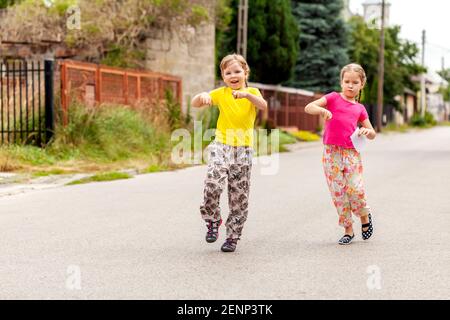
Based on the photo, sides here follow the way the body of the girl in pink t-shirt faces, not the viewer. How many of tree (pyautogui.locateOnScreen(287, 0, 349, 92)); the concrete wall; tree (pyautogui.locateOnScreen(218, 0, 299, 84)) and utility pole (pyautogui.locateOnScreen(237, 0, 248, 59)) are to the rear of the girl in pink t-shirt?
4

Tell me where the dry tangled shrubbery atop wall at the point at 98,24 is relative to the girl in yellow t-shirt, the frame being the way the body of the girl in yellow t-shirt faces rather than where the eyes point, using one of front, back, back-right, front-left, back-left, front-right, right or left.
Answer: back

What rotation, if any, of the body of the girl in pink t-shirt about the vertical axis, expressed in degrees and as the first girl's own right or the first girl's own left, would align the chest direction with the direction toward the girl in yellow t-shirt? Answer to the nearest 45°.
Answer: approximately 45° to the first girl's own right

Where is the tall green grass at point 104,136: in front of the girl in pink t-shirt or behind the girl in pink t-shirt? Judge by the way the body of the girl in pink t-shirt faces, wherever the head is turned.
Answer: behind

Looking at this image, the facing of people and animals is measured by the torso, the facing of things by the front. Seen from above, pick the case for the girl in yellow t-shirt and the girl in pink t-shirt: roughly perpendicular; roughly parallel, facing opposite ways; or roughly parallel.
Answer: roughly parallel

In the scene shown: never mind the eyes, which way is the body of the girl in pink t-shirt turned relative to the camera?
toward the camera

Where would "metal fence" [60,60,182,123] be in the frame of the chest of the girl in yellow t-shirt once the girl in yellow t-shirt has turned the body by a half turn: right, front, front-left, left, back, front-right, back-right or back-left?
front

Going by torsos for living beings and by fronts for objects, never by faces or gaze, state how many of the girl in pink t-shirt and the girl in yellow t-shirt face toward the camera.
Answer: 2

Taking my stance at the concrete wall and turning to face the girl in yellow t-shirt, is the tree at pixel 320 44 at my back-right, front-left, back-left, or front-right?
back-left

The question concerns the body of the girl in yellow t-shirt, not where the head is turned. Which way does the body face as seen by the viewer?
toward the camera

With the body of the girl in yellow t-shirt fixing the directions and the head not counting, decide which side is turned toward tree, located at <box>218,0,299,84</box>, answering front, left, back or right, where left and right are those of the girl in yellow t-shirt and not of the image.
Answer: back
